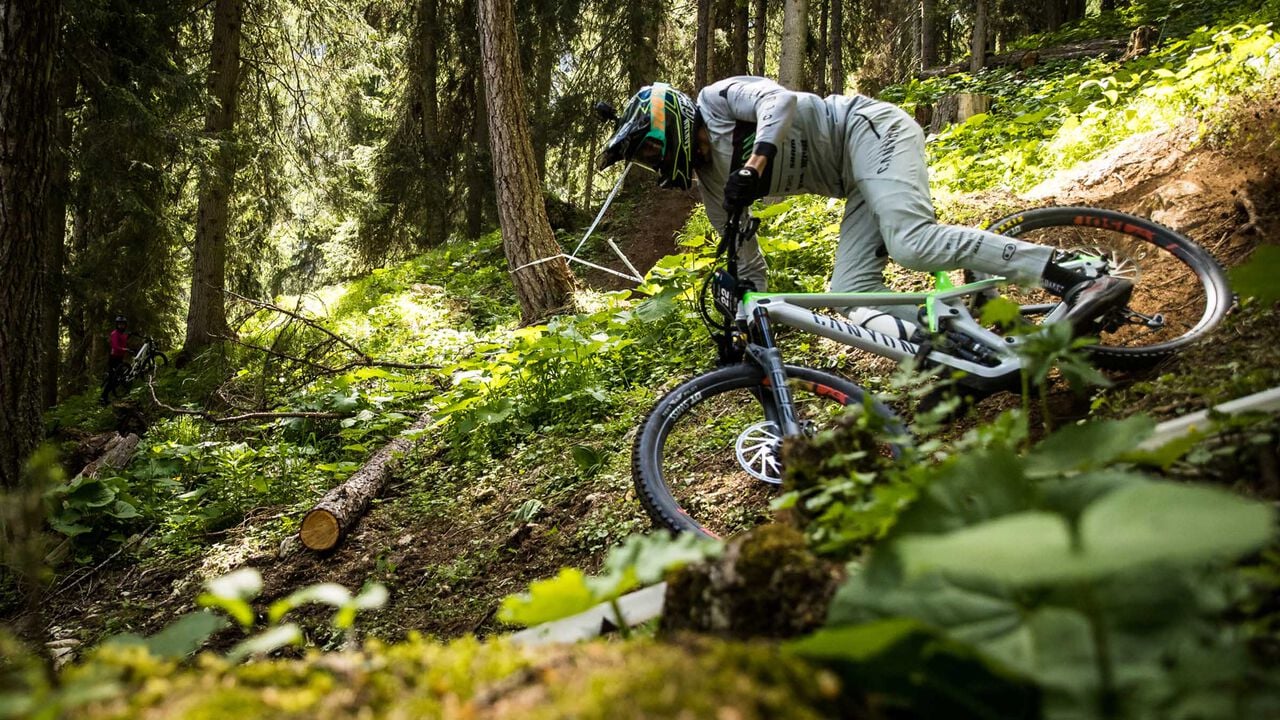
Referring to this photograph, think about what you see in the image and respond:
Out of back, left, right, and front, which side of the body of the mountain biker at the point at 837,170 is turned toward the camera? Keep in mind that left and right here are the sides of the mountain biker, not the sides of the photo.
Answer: left

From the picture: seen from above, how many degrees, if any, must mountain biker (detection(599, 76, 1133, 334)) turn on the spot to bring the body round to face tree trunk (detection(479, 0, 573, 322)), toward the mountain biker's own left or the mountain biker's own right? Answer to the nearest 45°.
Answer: approximately 45° to the mountain biker's own right

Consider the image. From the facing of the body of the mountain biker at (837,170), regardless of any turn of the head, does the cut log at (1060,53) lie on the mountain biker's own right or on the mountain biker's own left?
on the mountain biker's own right

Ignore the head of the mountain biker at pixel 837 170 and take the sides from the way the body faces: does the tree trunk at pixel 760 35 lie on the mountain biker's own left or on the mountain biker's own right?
on the mountain biker's own right

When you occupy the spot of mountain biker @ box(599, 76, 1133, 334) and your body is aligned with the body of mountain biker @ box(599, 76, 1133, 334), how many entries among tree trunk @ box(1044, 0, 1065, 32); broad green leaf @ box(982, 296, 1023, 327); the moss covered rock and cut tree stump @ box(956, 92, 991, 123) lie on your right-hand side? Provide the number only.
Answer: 2

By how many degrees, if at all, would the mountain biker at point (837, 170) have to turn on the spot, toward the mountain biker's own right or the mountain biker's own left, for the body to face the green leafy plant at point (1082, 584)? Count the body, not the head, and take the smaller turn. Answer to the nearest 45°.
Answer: approximately 90° to the mountain biker's own left

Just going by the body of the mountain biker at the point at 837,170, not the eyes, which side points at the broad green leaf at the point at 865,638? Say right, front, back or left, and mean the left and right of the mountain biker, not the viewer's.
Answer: left

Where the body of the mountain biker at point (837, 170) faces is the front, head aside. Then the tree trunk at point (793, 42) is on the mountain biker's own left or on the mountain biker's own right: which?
on the mountain biker's own right
